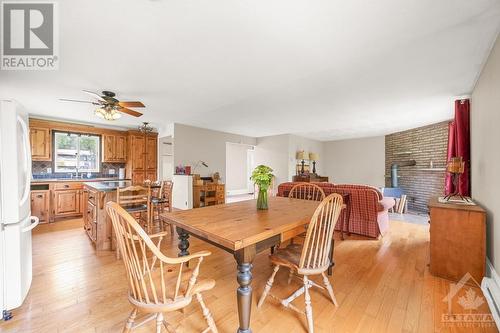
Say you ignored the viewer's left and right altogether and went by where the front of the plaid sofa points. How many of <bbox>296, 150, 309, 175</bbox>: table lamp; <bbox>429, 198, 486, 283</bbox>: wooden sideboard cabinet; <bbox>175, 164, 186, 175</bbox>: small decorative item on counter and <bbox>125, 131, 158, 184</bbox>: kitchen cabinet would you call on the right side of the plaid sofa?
1

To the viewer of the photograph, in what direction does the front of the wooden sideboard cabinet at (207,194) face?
facing the viewer and to the right of the viewer

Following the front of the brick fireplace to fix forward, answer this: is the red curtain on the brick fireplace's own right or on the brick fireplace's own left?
on the brick fireplace's own left

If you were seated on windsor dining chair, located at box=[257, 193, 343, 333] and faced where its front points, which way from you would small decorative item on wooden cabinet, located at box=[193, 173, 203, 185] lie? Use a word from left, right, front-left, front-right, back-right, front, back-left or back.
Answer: front

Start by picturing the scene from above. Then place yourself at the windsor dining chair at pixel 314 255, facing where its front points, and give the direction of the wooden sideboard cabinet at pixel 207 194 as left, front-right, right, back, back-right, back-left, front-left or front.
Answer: front

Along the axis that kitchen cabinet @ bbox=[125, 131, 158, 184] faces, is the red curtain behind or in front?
in front

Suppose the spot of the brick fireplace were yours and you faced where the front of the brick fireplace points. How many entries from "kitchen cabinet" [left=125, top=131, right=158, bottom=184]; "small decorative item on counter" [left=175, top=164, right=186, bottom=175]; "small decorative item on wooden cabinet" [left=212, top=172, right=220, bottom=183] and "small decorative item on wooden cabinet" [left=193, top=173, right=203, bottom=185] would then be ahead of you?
4

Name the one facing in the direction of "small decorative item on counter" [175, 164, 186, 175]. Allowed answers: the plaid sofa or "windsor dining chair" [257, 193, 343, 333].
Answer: the windsor dining chair

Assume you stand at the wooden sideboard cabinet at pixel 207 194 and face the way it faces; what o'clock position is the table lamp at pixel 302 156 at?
The table lamp is roughly at 10 o'clock from the wooden sideboard cabinet.

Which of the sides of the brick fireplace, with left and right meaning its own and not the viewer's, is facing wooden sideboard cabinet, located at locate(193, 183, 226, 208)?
front

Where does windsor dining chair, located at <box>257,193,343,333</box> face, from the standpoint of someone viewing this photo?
facing away from the viewer and to the left of the viewer

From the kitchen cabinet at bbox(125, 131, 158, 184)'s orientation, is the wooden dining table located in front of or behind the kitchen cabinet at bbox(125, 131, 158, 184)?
in front

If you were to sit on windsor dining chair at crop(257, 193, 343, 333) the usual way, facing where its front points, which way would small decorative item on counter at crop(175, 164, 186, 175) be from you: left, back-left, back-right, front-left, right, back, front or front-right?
front
